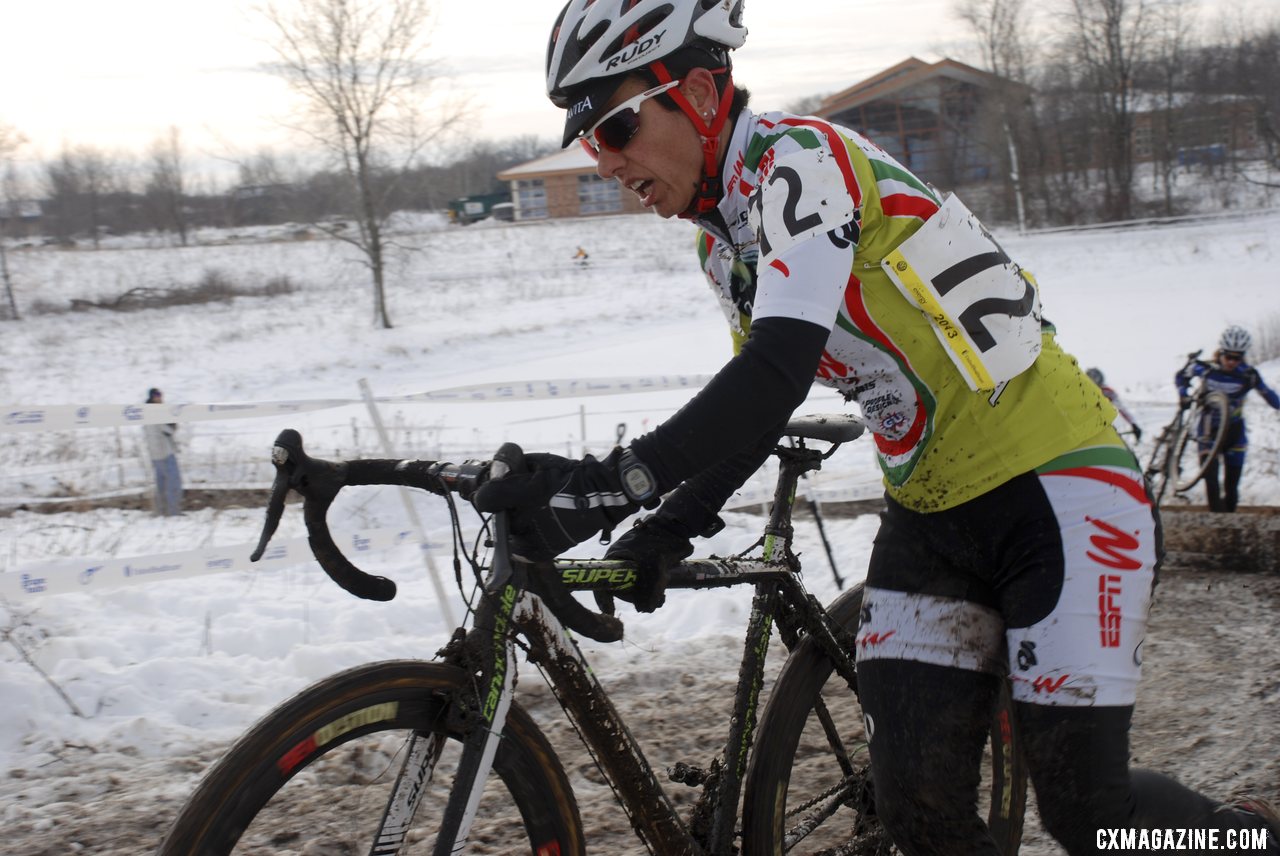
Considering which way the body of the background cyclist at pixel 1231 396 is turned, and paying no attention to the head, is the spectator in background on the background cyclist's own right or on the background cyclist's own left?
on the background cyclist's own right

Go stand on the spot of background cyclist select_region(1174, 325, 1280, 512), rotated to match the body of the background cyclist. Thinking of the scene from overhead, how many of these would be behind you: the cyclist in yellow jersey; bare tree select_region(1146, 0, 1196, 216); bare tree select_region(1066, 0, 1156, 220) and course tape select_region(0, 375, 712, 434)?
2

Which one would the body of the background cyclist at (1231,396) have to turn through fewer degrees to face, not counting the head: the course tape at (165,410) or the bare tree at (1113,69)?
the course tape

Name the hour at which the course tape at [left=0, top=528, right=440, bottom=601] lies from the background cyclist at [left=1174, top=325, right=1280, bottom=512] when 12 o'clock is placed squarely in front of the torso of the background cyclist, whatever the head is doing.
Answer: The course tape is roughly at 1 o'clock from the background cyclist.

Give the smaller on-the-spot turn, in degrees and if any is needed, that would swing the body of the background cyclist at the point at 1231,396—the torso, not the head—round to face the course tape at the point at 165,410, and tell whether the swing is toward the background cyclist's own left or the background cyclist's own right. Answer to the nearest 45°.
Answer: approximately 45° to the background cyclist's own right

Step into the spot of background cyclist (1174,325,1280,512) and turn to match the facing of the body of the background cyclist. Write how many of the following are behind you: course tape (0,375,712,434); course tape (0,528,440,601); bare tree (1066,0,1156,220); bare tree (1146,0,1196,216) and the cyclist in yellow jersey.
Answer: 2

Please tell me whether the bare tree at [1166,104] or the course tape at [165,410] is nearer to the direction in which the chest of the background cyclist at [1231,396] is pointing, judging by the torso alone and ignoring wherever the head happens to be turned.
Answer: the course tape

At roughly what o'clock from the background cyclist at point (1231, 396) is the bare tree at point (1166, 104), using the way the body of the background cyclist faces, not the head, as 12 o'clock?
The bare tree is roughly at 6 o'clock from the background cyclist.

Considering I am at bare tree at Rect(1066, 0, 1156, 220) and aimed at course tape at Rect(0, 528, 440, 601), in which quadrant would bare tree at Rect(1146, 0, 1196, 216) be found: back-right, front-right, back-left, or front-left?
back-left

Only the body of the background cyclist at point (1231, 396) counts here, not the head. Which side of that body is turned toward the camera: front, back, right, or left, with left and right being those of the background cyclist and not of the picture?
front

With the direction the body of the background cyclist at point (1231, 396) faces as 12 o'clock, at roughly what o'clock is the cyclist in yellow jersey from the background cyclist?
The cyclist in yellow jersey is roughly at 12 o'clock from the background cyclist.

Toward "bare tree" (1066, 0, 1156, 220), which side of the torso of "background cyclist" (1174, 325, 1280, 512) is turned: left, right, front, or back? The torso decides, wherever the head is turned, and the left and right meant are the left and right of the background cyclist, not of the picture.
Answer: back
